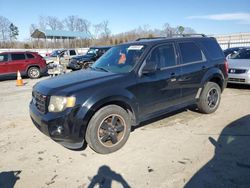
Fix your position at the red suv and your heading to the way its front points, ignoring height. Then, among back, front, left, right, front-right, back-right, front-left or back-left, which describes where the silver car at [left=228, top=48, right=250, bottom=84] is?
back-left

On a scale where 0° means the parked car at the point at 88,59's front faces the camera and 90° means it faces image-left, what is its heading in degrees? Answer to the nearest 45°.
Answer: approximately 45°

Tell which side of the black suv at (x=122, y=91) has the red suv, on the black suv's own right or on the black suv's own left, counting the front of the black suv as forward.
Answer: on the black suv's own right

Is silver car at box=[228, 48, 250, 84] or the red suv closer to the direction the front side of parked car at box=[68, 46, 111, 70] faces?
the red suv

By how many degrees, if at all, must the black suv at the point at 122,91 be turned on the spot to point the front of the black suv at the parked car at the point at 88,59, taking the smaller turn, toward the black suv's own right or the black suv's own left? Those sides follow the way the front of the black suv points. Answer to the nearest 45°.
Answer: approximately 135° to the black suv's own right

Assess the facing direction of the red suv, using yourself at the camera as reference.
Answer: facing to the left of the viewer

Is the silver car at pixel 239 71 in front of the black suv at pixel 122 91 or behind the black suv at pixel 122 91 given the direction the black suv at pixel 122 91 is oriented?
behind

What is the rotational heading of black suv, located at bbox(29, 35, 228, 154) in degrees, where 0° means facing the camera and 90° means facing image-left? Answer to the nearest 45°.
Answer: approximately 45°

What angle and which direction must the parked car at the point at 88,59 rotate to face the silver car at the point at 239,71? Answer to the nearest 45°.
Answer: approximately 90° to its left
